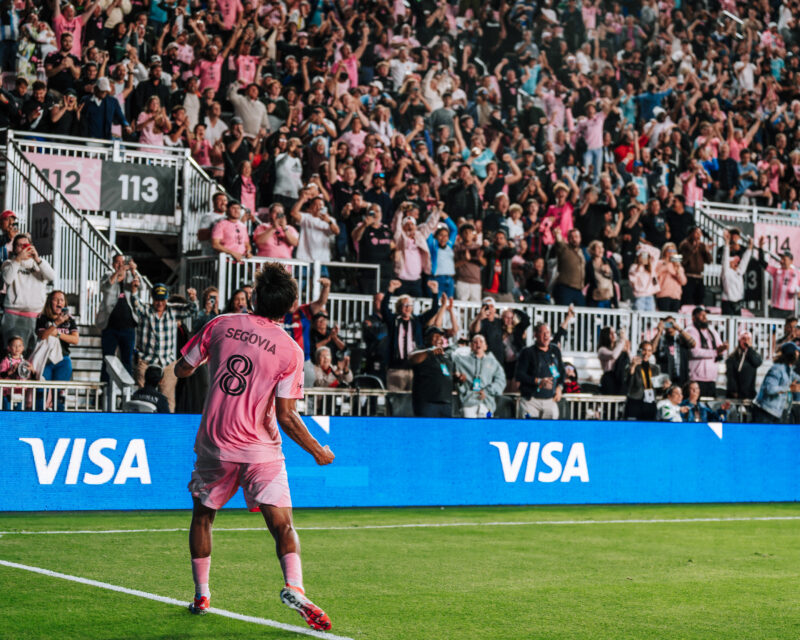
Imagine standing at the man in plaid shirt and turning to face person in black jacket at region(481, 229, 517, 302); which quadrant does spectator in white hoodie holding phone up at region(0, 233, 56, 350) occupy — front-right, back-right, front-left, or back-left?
back-left

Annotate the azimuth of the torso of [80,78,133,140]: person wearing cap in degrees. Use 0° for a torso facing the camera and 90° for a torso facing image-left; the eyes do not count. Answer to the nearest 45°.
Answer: approximately 0°

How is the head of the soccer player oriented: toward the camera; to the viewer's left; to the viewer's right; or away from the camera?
away from the camera

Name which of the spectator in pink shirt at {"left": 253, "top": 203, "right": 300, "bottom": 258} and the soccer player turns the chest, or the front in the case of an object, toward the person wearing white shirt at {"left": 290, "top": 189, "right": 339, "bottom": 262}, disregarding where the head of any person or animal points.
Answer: the soccer player

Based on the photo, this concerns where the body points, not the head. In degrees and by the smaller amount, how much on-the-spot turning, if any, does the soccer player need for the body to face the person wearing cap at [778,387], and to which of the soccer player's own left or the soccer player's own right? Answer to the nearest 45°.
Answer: approximately 45° to the soccer player's own right

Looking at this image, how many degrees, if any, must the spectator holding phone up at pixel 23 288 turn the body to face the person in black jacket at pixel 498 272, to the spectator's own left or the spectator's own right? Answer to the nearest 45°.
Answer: approximately 135° to the spectator's own left

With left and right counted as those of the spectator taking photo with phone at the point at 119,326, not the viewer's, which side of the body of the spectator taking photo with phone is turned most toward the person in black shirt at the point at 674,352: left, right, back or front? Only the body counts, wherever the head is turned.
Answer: left

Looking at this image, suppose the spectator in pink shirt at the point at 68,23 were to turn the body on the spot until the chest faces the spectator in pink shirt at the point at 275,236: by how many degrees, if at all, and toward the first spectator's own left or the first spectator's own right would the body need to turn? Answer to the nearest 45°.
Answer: approximately 45° to the first spectator's own left

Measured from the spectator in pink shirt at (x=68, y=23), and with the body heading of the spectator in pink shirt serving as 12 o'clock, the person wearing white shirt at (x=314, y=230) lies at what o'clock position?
The person wearing white shirt is roughly at 10 o'clock from the spectator in pink shirt.

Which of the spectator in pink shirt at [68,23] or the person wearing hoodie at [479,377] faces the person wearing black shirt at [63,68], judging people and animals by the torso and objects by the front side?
the spectator in pink shirt

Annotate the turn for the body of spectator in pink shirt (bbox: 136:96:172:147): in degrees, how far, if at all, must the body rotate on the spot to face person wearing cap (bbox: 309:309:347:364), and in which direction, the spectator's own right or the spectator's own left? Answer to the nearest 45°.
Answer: approximately 45° to the spectator's own left
